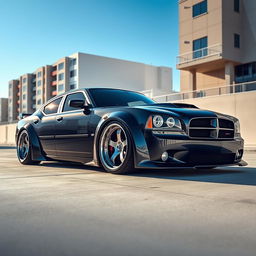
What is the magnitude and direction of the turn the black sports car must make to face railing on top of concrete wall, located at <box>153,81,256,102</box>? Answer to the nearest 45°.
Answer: approximately 135° to its left

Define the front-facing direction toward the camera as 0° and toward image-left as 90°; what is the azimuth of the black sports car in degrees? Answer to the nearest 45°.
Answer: approximately 315°

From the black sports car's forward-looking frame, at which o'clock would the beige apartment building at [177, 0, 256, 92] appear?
The beige apartment building is roughly at 8 o'clock from the black sports car.
